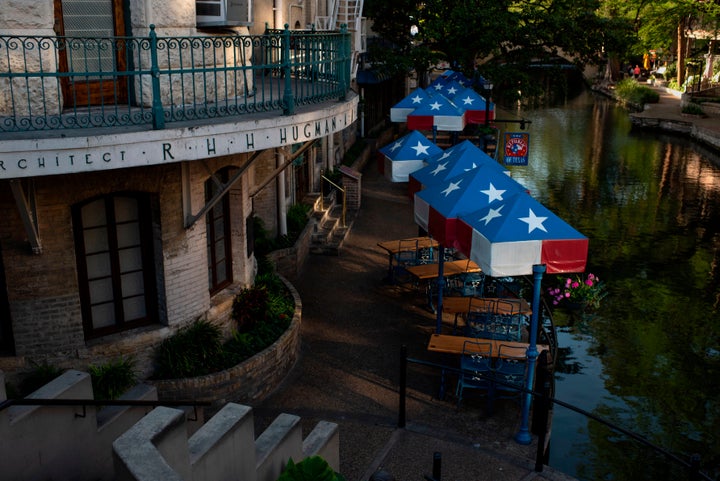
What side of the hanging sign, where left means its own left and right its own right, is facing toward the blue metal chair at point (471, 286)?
front

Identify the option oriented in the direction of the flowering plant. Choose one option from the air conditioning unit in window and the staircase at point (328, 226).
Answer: the staircase

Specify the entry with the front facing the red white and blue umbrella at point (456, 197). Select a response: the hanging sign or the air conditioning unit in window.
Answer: the hanging sign

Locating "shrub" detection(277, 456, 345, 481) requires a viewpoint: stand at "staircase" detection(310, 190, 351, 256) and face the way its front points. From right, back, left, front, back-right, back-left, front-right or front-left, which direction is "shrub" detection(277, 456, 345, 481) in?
front-right

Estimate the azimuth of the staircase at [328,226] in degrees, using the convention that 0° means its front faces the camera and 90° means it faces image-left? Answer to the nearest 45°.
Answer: approximately 315°

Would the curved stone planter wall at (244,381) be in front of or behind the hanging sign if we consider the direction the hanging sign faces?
in front

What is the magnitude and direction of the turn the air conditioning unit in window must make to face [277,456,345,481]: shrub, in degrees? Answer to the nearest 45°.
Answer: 0° — it already faces it

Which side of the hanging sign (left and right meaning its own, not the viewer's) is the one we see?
front

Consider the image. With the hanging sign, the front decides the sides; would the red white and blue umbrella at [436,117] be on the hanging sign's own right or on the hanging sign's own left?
on the hanging sign's own right

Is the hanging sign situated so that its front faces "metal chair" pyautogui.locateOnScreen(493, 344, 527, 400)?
yes

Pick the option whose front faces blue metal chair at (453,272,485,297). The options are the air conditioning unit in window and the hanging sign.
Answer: the hanging sign

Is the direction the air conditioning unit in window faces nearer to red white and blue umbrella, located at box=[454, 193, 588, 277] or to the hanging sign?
the red white and blue umbrella
